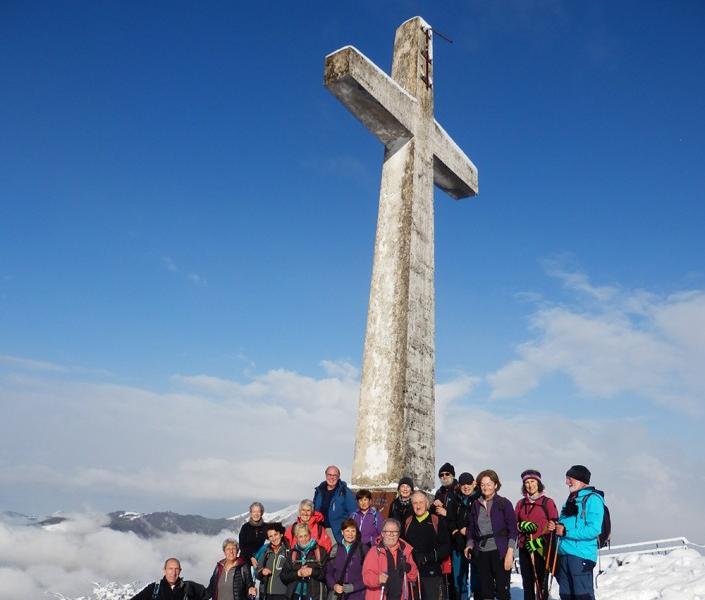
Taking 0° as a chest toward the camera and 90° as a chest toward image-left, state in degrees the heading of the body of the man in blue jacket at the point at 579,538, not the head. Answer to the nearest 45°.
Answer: approximately 45°

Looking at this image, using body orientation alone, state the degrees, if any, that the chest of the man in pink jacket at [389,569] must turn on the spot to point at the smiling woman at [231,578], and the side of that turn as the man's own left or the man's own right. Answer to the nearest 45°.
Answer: approximately 135° to the man's own right

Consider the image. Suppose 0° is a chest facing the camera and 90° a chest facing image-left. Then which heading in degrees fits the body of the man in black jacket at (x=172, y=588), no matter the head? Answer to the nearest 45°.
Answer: approximately 0°

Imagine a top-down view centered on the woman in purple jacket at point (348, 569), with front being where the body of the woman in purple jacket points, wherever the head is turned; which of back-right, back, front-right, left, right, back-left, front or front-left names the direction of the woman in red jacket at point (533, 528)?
left

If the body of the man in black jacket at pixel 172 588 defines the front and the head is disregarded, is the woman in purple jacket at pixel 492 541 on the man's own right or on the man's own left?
on the man's own left

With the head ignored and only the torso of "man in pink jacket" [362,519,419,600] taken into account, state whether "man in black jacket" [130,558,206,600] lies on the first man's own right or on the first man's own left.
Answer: on the first man's own right

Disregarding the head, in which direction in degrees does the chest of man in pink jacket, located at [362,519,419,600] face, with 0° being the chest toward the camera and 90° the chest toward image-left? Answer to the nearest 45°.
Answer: approximately 0°

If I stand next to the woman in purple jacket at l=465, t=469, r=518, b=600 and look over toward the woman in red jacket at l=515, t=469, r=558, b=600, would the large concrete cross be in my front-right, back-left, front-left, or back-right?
back-left
